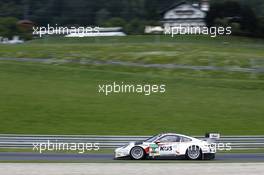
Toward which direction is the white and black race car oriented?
to the viewer's left
